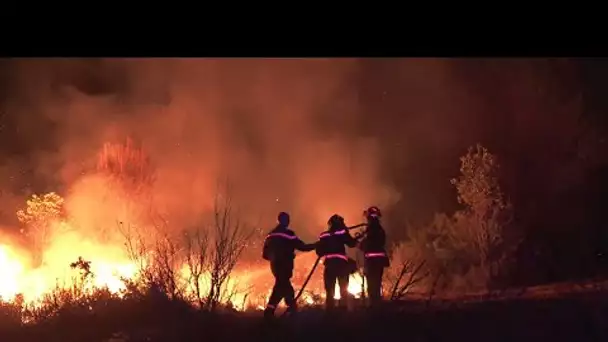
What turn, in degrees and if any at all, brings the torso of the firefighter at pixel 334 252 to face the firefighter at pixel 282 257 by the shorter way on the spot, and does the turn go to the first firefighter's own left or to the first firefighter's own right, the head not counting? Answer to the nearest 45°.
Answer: approximately 135° to the first firefighter's own left

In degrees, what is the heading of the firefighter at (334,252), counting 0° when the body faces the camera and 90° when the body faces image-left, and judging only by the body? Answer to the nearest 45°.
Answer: approximately 180°

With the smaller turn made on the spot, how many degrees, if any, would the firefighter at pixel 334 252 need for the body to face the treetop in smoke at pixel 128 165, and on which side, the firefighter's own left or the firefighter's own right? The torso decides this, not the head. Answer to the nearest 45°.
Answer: approximately 45° to the firefighter's own left

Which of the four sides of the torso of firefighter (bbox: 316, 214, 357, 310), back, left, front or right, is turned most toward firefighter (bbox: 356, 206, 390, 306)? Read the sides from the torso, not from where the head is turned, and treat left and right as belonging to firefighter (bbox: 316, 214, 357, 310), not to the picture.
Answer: right

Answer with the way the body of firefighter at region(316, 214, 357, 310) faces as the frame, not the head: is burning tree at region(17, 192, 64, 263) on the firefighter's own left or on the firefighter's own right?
on the firefighter's own left

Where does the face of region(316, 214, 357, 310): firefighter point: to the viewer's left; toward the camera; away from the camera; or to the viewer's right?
away from the camera
